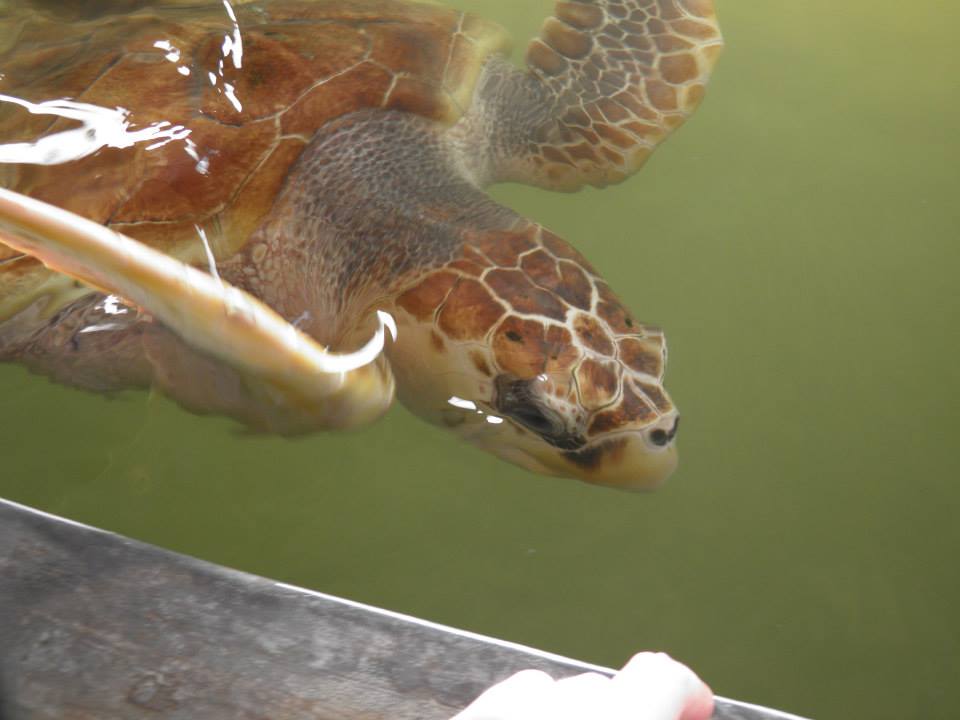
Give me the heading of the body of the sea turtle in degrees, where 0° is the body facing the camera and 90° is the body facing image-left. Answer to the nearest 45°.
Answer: approximately 315°
